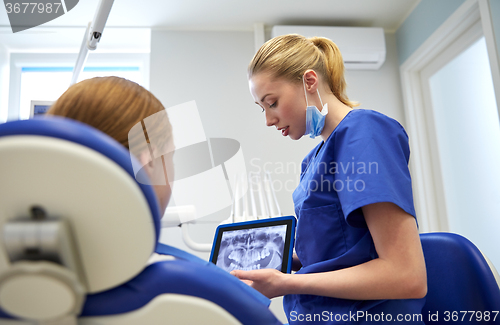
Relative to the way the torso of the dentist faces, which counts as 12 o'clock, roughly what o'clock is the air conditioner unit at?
The air conditioner unit is roughly at 3 o'clock from the dentist.

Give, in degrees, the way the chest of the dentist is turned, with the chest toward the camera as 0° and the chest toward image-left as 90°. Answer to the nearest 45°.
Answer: approximately 90°

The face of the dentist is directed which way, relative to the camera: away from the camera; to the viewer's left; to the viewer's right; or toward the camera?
to the viewer's left

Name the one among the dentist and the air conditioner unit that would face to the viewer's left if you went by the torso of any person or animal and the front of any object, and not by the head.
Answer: the dentist

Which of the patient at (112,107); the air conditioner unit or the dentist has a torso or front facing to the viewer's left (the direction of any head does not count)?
the dentist

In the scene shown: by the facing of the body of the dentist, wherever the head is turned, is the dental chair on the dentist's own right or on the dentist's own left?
on the dentist's own left

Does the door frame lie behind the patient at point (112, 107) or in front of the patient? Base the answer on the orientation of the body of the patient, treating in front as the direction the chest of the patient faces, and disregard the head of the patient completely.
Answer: in front

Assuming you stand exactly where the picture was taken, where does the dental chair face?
facing away from the viewer and to the right of the viewer

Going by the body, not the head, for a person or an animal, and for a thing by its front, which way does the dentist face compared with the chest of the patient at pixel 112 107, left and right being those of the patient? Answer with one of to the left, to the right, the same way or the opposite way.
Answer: to the left

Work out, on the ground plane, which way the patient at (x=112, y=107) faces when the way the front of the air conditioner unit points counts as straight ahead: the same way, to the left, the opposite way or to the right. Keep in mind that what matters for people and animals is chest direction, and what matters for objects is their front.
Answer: the opposite way

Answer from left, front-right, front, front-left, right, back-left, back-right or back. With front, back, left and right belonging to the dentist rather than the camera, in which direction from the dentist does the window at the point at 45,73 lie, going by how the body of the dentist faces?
front-right

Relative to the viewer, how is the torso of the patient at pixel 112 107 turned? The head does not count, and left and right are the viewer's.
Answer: facing away from the viewer and to the right of the viewer

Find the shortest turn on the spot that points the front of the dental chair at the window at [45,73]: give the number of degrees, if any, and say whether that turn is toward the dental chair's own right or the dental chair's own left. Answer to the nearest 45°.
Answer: approximately 45° to the dental chair's own left

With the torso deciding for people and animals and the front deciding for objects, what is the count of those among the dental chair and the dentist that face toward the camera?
0
